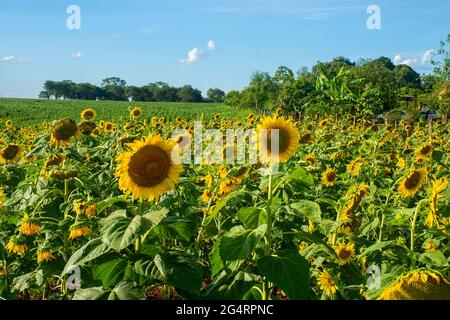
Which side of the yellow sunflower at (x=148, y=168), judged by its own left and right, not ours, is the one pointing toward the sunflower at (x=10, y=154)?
back

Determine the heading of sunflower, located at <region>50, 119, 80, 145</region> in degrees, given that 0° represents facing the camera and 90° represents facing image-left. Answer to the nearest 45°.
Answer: approximately 45°

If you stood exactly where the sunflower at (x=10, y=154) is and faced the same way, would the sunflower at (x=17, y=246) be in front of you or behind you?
in front

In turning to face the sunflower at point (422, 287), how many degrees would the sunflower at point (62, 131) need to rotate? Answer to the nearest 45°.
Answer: approximately 45° to its left

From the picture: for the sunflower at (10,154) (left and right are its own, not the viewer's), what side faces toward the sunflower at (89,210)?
front

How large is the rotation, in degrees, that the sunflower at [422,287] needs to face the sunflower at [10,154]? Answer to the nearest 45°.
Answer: approximately 135° to its right

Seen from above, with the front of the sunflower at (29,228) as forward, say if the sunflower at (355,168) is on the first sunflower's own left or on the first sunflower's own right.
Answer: on the first sunflower's own left

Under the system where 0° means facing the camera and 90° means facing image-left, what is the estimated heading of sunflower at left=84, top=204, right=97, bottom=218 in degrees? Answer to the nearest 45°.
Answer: approximately 0°

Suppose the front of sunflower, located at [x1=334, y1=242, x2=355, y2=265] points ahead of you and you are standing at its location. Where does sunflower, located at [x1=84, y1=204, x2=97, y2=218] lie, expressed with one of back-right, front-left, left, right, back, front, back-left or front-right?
right

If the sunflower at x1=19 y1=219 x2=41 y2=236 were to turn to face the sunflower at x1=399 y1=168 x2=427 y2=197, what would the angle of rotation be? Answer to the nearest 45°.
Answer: approximately 90° to its left
